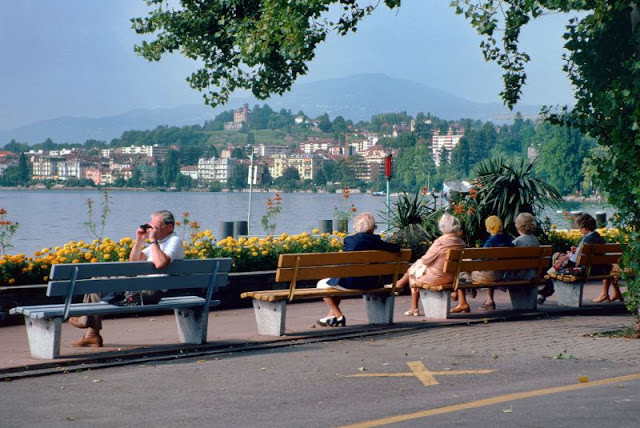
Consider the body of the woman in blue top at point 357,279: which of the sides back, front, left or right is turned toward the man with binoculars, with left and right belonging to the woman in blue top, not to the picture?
left

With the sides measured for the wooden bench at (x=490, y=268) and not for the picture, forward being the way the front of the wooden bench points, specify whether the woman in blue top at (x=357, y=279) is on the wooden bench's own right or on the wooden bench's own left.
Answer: on the wooden bench's own left

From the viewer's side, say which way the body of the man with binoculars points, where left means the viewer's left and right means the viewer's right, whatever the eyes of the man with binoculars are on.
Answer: facing to the left of the viewer

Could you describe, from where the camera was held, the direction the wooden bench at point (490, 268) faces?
facing away from the viewer and to the left of the viewer

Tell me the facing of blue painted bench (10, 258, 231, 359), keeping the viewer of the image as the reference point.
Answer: facing away from the viewer and to the left of the viewer

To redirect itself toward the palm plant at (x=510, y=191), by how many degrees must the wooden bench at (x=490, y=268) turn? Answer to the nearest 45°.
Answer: approximately 45° to its right

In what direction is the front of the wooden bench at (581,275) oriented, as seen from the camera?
facing away from the viewer and to the left of the viewer

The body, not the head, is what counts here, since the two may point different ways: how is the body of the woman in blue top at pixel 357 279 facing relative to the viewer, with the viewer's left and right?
facing away from the viewer and to the left of the viewer

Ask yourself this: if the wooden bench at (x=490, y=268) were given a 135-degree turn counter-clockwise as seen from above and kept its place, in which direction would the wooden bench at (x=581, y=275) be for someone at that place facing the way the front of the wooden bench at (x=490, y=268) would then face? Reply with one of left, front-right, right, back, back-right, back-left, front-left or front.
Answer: back-left
